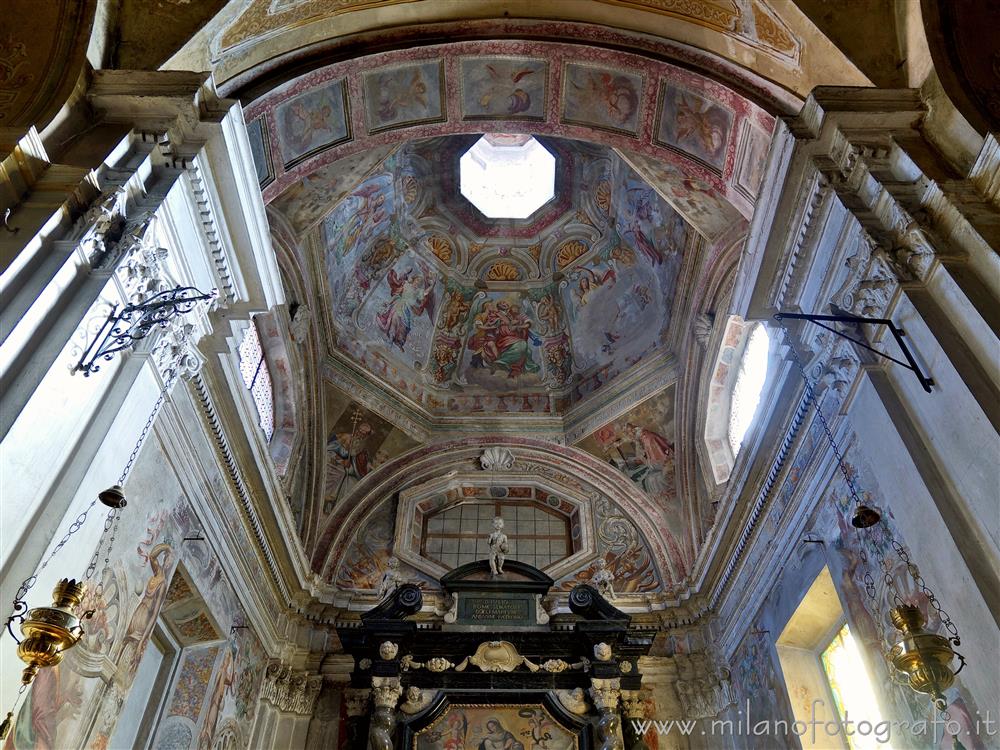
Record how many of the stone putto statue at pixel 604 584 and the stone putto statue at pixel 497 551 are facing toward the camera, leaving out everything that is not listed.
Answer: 2

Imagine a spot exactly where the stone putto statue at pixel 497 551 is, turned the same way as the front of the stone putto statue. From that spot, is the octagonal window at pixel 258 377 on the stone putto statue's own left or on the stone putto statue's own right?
on the stone putto statue's own right

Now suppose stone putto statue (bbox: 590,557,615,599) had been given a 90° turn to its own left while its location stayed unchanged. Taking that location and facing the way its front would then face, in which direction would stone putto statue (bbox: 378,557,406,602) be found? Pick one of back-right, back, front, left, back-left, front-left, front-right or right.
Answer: back

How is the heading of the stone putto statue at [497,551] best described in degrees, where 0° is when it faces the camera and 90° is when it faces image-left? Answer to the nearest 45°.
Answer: approximately 0°

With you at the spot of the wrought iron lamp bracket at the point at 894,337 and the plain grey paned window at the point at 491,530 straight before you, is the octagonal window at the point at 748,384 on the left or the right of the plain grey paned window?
right

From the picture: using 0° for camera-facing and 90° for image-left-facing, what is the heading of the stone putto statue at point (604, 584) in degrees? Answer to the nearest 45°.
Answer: approximately 0°

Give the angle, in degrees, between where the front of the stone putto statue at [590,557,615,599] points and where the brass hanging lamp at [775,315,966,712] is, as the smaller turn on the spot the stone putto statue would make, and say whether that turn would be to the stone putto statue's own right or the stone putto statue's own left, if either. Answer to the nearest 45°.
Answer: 0° — it already faces it

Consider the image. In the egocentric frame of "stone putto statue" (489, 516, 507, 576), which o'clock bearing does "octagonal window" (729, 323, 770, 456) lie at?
The octagonal window is roughly at 10 o'clock from the stone putto statue.

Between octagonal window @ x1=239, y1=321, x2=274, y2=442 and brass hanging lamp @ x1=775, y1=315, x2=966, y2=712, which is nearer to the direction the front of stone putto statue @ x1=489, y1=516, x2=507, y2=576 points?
the brass hanging lamp

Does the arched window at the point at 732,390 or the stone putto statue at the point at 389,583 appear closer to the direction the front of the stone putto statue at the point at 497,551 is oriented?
the arched window

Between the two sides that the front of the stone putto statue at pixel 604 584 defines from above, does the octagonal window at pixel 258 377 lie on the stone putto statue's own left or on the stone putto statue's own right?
on the stone putto statue's own right

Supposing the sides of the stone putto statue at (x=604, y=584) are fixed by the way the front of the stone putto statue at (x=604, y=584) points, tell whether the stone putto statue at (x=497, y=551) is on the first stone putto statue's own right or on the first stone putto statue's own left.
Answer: on the first stone putto statue's own right

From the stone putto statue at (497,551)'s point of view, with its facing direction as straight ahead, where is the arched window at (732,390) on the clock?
The arched window is roughly at 10 o'clock from the stone putto statue.
